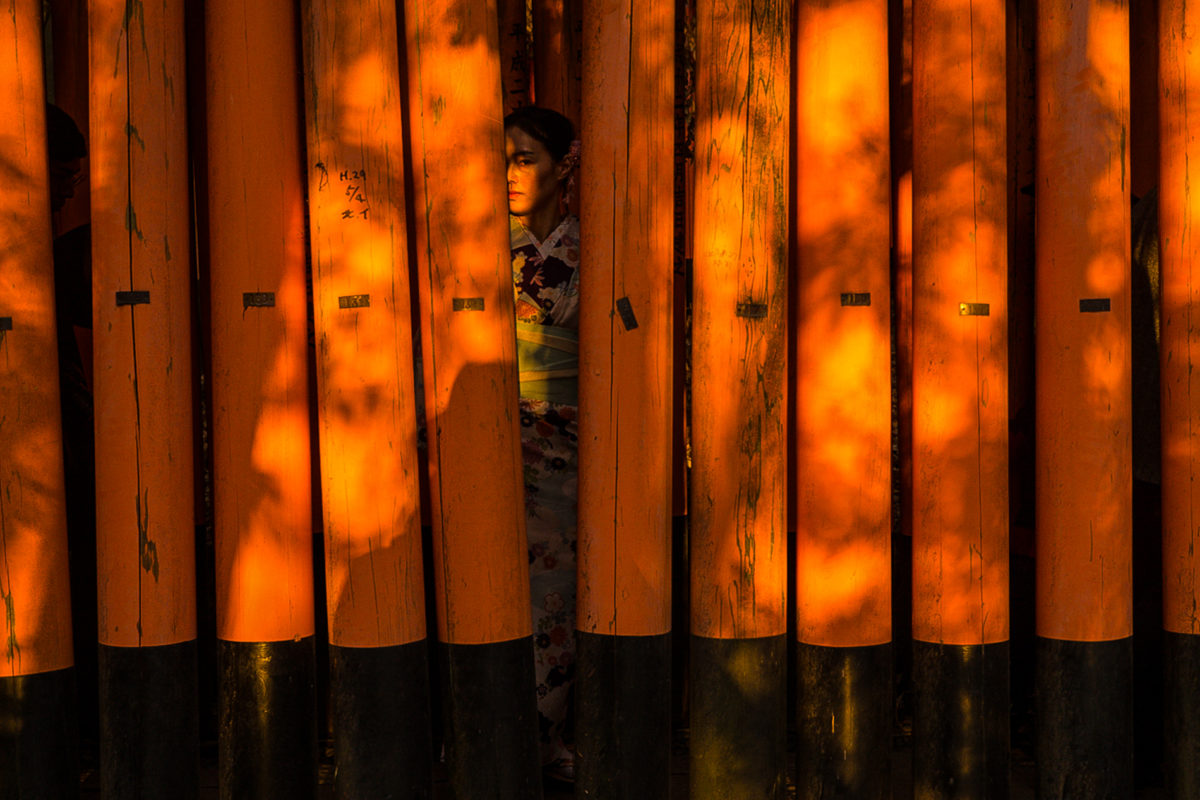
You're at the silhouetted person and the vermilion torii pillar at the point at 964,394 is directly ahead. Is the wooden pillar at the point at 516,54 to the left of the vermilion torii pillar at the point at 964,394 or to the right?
left

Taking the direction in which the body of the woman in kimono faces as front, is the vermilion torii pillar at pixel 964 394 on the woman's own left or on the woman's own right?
on the woman's own left

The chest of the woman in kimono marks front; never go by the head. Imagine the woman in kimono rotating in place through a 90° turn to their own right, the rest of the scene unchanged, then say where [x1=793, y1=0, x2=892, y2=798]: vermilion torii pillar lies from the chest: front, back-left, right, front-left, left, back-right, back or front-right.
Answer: back

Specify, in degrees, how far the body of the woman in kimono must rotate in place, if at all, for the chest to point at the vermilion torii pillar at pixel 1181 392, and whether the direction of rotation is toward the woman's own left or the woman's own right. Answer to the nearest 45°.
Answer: approximately 135° to the woman's own left

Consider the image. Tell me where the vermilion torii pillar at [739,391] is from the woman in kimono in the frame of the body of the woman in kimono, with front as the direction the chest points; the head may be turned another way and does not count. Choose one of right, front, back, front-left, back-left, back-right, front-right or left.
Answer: left

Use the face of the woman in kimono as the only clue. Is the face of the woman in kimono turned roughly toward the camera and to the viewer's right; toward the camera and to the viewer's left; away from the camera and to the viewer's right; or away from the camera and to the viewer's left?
toward the camera and to the viewer's left

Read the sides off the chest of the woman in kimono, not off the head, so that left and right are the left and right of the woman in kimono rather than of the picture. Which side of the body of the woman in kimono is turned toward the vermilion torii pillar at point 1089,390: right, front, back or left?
left

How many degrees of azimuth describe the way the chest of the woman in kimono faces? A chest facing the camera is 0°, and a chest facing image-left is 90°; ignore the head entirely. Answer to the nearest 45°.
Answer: approximately 45°
